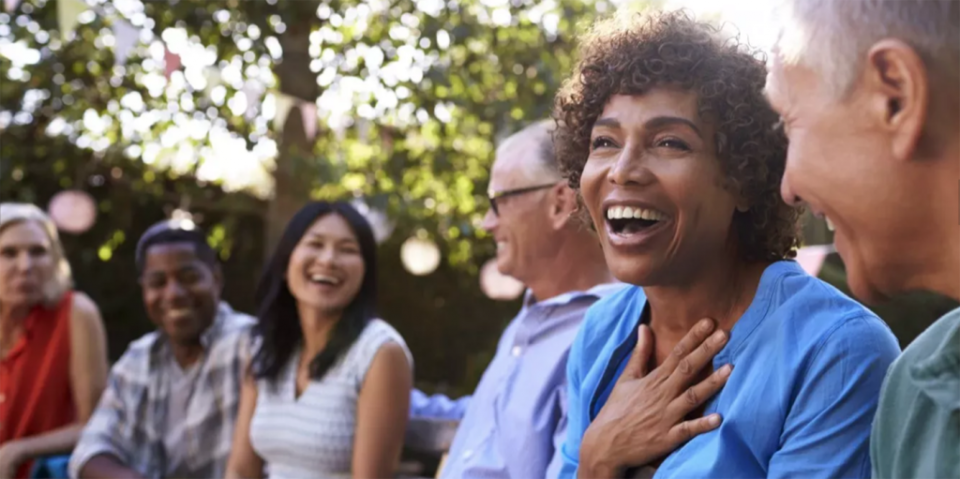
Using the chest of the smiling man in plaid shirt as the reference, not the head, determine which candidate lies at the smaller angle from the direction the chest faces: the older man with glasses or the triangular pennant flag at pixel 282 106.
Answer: the older man with glasses

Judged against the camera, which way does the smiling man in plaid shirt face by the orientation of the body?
toward the camera

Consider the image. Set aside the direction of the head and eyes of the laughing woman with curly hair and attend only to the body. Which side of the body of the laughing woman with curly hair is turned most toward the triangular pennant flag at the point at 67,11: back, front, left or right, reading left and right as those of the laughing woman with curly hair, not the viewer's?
right

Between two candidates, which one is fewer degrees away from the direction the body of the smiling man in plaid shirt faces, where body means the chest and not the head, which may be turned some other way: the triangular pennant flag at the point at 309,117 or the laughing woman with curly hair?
the laughing woman with curly hair

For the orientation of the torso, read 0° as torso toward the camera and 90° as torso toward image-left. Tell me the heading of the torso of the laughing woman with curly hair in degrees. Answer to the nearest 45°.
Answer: approximately 45°

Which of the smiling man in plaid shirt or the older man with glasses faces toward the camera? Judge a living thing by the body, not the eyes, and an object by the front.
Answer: the smiling man in plaid shirt

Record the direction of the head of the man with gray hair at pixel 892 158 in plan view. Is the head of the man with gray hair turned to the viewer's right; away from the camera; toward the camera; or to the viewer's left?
to the viewer's left
